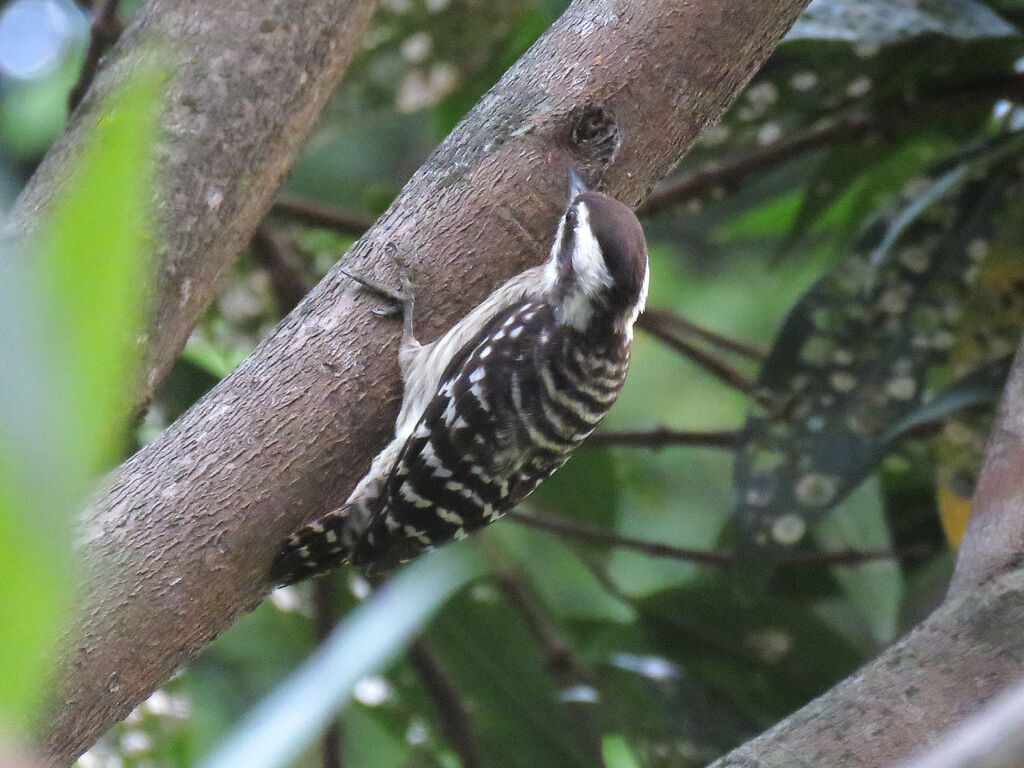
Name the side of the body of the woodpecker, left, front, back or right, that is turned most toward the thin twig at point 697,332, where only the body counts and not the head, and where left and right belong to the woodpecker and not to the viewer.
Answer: right

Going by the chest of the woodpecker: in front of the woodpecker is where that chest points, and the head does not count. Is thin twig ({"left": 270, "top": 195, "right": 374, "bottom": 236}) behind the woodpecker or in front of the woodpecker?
in front

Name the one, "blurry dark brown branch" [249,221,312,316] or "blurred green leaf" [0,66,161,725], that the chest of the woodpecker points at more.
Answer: the blurry dark brown branch

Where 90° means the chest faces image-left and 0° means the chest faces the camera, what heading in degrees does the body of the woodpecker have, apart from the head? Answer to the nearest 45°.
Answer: approximately 135°

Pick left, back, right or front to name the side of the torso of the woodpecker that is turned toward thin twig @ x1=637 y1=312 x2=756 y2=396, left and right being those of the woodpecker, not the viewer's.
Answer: right

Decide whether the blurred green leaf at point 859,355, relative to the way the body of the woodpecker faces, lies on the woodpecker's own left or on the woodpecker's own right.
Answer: on the woodpecker's own right
